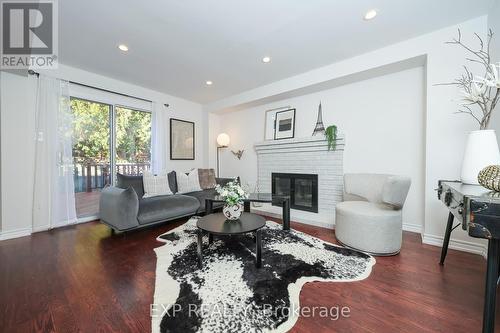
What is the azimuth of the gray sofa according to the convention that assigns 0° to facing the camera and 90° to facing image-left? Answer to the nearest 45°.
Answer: approximately 315°

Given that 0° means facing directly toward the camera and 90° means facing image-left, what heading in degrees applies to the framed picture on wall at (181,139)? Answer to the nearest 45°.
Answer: approximately 315°

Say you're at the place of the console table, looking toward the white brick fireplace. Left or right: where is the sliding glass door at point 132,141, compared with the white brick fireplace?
left

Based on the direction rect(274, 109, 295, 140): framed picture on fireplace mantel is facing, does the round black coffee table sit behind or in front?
in front

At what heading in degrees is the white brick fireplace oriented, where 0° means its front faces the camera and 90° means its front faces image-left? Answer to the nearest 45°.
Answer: approximately 45°

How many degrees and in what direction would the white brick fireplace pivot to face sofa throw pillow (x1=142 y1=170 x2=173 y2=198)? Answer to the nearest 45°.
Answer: approximately 45° to its right

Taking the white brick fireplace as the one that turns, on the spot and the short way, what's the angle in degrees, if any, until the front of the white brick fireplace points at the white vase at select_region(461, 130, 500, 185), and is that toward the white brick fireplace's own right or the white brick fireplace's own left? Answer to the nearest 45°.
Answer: approximately 90° to the white brick fireplace's own left

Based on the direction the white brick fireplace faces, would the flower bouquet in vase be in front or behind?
in front

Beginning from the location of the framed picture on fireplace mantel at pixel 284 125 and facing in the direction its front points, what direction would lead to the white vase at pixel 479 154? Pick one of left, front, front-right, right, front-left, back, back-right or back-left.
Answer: left

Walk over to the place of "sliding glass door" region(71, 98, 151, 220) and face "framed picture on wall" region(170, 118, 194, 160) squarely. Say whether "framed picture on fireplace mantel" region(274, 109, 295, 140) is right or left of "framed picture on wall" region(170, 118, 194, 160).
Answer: right

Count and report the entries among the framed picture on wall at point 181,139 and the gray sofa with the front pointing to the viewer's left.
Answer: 0

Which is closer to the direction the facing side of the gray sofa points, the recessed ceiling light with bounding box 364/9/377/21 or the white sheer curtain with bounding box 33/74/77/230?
the recessed ceiling light

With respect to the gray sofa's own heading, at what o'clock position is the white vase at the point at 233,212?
The white vase is roughly at 12 o'clock from the gray sofa.

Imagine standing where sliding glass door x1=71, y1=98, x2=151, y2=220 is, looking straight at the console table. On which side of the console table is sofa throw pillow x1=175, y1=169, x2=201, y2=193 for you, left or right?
left
